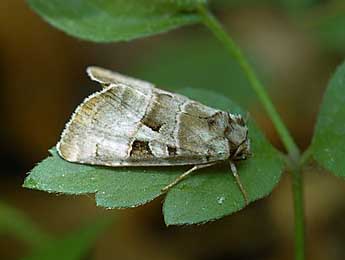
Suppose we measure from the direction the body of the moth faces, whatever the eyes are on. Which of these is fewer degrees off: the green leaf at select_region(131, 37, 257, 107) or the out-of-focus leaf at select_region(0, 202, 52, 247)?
the green leaf

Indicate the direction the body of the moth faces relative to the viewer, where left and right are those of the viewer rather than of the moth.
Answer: facing to the right of the viewer

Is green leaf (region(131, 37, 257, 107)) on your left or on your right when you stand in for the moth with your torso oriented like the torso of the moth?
on your left

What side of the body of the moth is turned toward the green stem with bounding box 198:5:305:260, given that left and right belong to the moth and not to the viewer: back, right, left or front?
front
